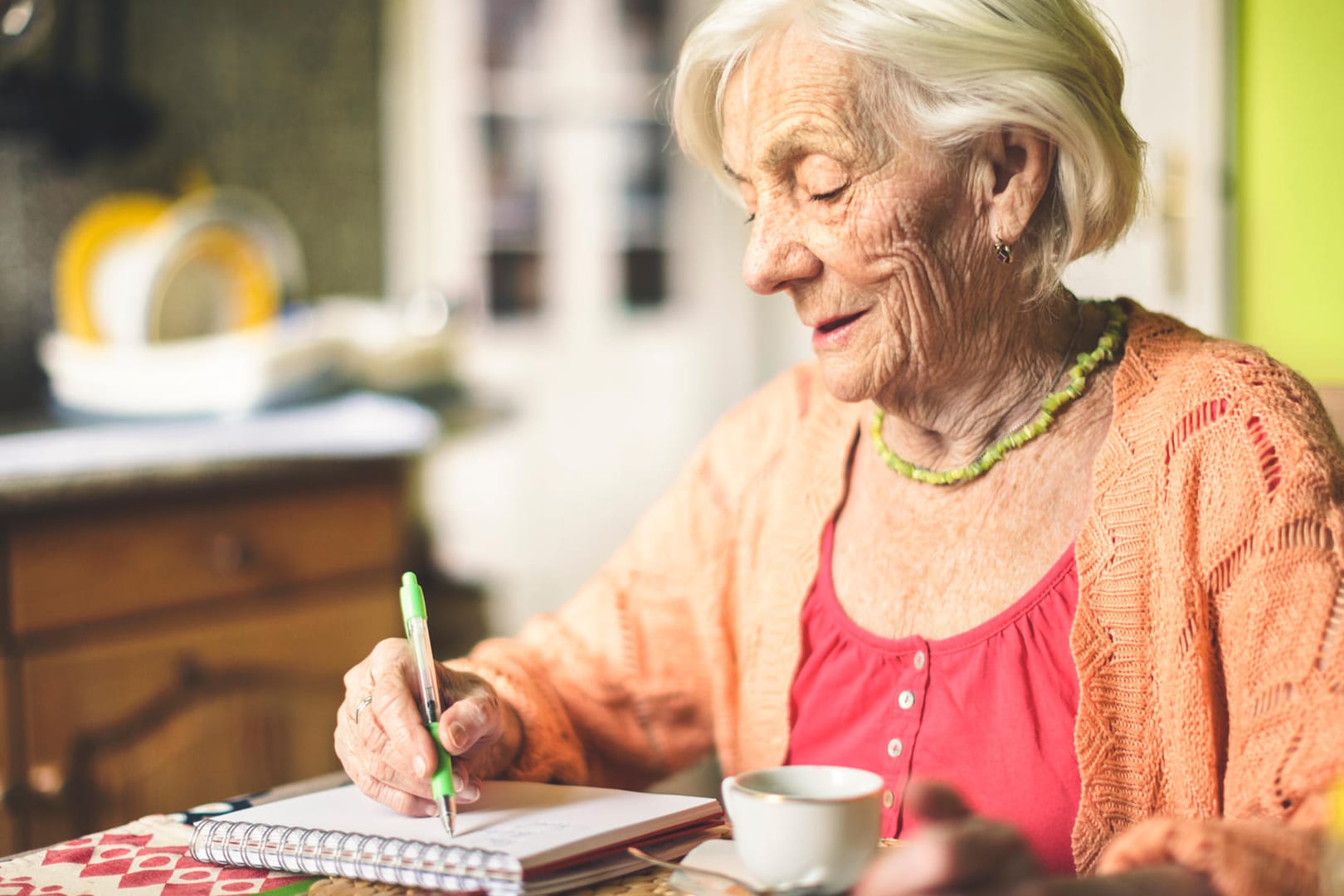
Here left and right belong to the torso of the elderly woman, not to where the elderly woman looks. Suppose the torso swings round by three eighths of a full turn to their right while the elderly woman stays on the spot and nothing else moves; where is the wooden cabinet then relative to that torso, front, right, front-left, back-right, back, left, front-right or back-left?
front-left

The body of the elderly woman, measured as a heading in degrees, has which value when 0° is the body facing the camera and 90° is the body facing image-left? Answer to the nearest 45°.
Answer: approximately 45°

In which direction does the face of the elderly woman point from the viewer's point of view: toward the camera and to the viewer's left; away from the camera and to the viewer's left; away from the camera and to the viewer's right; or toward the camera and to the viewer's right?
toward the camera and to the viewer's left

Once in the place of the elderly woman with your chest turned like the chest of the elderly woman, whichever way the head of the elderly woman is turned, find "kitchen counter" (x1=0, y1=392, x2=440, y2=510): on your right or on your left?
on your right
